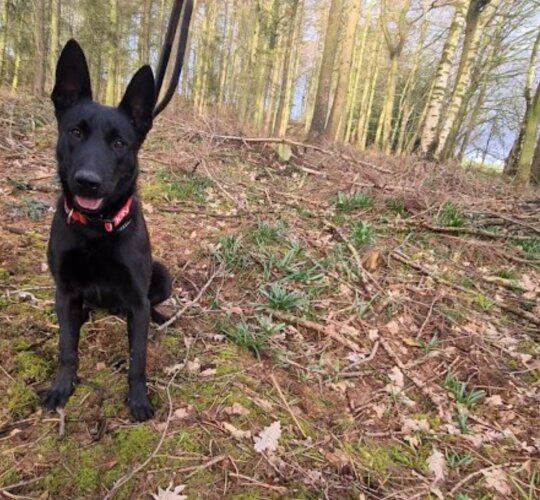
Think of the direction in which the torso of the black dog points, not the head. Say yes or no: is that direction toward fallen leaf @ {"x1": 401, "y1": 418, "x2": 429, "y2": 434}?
no

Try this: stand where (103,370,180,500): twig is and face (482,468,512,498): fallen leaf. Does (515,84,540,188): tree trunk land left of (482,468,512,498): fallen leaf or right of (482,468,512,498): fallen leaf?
left

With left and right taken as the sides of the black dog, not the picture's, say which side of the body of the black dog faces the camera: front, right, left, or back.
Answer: front

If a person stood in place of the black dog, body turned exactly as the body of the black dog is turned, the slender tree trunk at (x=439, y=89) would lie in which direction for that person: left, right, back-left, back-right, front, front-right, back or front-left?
back-left

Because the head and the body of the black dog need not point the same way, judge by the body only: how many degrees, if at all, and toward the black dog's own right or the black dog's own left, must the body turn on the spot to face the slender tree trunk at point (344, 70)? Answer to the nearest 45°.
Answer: approximately 135° to the black dog's own left

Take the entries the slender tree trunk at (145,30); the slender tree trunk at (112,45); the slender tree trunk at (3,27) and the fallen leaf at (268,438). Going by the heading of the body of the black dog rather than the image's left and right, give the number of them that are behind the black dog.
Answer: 3

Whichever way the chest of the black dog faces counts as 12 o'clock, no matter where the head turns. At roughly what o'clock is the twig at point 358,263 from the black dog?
The twig is roughly at 8 o'clock from the black dog.

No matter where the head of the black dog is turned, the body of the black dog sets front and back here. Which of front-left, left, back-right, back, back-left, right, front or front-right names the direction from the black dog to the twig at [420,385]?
left

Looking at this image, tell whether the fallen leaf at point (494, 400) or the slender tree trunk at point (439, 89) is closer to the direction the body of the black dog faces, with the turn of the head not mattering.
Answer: the fallen leaf

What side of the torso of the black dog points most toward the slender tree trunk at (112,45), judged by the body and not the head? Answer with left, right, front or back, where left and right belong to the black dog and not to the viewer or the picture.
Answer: back

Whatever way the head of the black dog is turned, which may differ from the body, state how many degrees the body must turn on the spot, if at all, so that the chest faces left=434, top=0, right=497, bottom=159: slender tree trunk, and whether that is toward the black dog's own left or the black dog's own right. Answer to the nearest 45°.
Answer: approximately 135° to the black dog's own left

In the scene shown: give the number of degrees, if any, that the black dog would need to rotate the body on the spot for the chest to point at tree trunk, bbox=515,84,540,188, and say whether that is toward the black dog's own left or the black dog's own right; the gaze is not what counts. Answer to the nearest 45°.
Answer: approximately 135° to the black dog's own left

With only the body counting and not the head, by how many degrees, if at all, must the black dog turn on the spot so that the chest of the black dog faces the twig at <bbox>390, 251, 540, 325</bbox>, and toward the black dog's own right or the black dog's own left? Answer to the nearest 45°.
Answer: approximately 90° to the black dog's own left

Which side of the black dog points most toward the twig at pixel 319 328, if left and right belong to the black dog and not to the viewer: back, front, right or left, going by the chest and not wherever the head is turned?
left

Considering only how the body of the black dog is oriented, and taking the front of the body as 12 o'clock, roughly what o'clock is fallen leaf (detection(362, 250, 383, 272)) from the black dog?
The fallen leaf is roughly at 8 o'clock from the black dog.

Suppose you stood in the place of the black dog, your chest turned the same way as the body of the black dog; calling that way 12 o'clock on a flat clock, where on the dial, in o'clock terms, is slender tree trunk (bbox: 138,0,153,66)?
The slender tree trunk is roughly at 6 o'clock from the black dog.

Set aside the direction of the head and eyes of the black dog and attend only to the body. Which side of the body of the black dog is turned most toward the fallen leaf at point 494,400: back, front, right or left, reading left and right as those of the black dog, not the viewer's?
left
